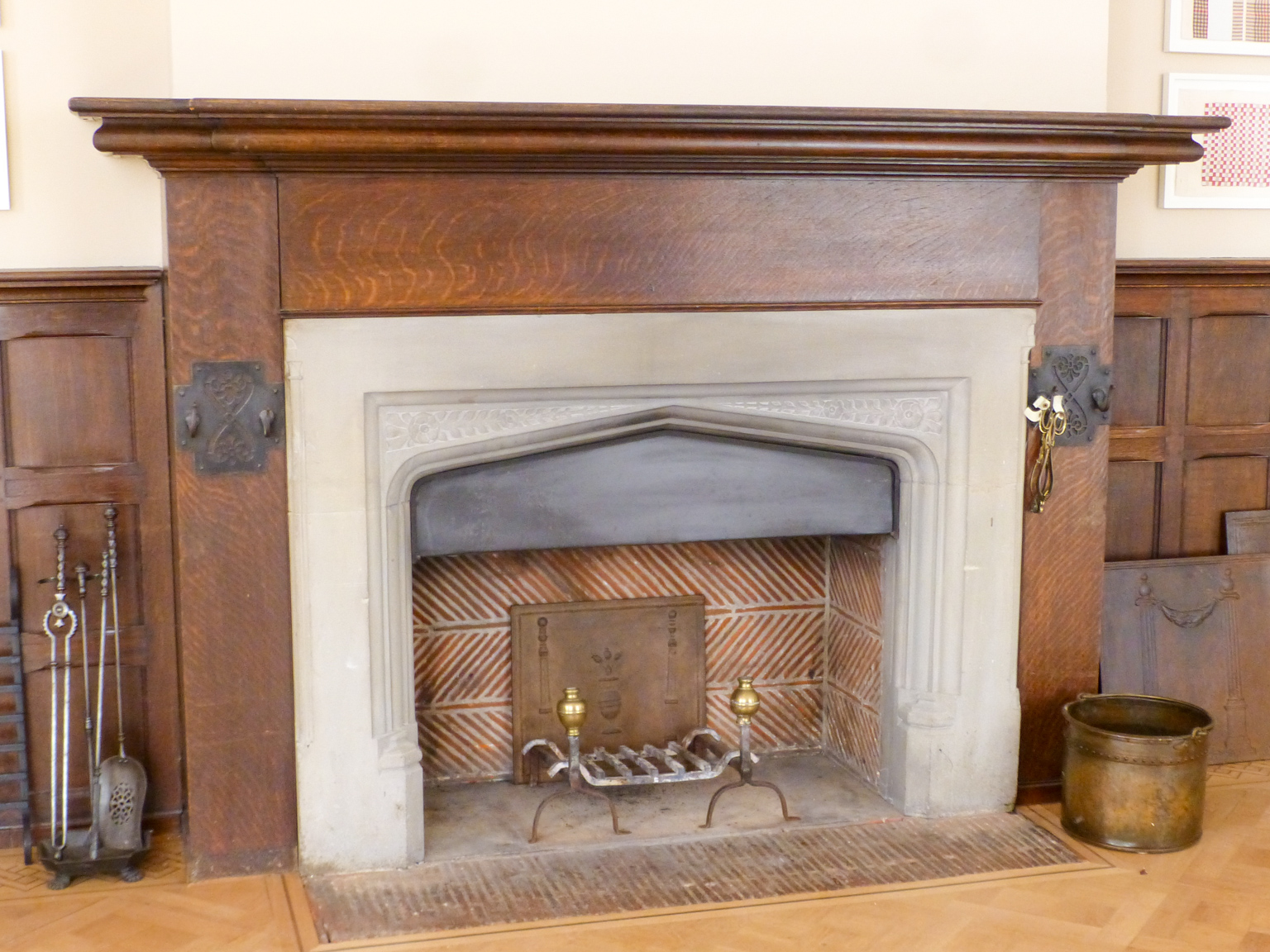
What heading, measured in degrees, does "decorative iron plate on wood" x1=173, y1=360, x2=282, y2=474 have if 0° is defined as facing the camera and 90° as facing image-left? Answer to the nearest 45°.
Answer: approximately 0°

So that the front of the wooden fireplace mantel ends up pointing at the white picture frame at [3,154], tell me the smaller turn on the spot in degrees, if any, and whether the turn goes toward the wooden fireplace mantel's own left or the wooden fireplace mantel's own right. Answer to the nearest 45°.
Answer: approximately 90° to the wooden fireplace mantel's own right

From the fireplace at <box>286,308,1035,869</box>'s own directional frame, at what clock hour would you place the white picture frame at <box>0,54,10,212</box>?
The white picture frame is roughly at 3 o'clock from the fireplace.

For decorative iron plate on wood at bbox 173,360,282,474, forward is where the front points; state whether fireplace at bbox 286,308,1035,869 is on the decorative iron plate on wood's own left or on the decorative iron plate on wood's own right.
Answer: on the decorative iron plate on wood's own left

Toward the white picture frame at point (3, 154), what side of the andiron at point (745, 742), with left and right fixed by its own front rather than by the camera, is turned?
right
